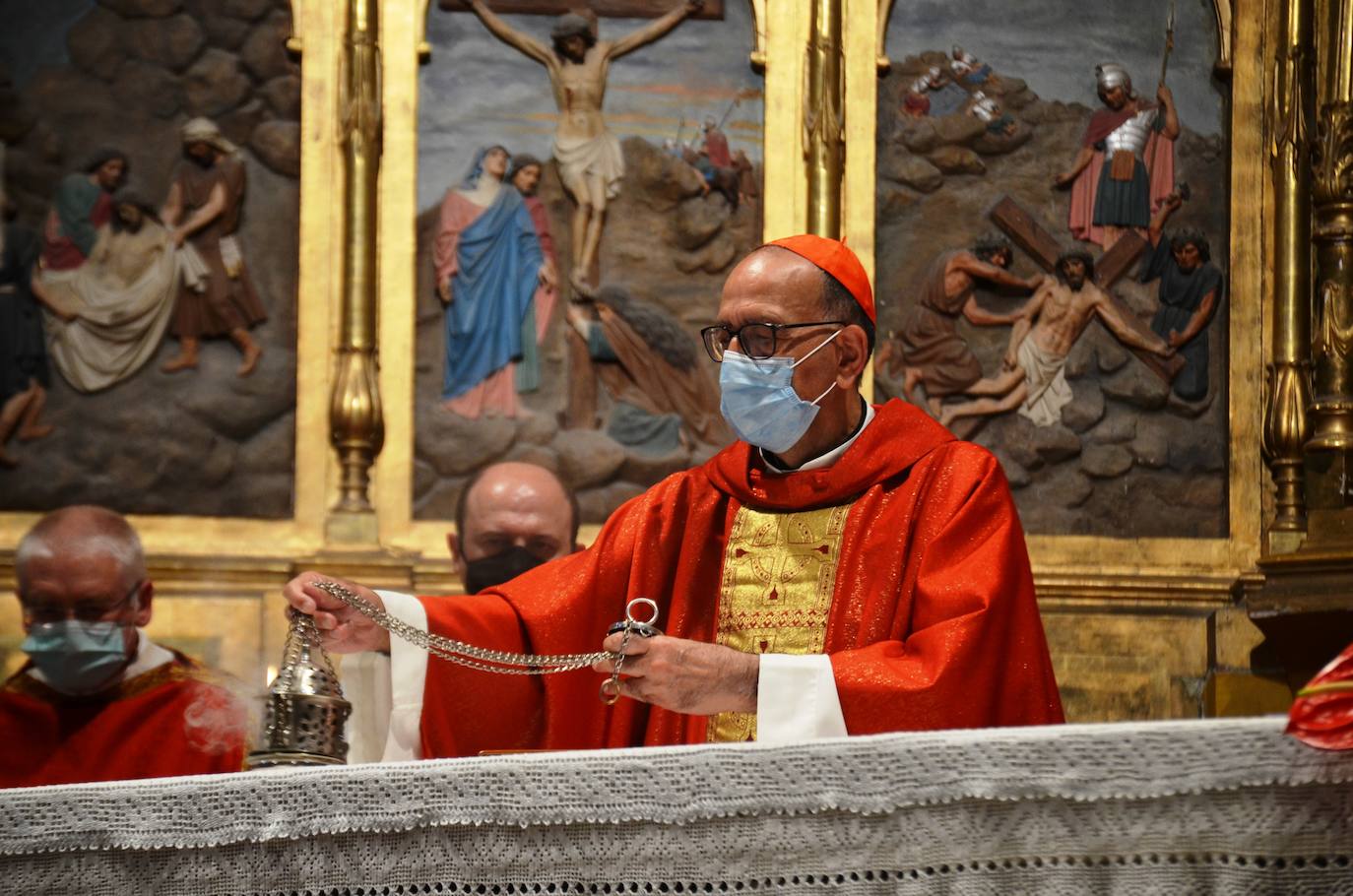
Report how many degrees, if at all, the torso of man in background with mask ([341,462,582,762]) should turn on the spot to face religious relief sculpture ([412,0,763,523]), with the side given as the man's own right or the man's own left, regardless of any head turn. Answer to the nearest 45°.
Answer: approximately 180°

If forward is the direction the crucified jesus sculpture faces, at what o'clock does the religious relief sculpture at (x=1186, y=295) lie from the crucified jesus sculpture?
The religious relief sculpture is roughly at 9 o'clock from the crucified jesus sculpture.

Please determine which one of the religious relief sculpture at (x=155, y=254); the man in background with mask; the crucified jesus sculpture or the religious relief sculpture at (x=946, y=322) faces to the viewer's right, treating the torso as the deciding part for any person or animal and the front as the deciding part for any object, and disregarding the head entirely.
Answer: the religious relief sculpture at (x=946, y=322)

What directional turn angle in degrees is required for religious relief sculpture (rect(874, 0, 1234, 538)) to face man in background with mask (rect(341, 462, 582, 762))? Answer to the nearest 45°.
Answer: approximately 45° to its right

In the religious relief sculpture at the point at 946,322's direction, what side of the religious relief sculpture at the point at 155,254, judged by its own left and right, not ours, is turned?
left

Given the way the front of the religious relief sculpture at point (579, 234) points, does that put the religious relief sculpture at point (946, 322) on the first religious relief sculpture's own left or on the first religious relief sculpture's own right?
on the first religious relief sculpture's own left

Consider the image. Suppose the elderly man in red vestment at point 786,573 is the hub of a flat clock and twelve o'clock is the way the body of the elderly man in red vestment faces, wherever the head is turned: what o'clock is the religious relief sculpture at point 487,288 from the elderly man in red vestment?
The religious relief sculpture is roughly at 4 o'clock from the elderly man in red vestment.

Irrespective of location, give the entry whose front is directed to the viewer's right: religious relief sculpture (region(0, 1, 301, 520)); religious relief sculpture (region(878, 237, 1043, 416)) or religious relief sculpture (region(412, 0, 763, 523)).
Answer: religious relief sculpture (region(878, 237, 1043, 416))

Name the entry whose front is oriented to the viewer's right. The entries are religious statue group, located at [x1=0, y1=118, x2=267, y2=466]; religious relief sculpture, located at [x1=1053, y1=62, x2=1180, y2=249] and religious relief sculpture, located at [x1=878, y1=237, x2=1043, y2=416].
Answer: religious relief sculpture, located at [x1=878, y1=237, x2=1043, y2=416]

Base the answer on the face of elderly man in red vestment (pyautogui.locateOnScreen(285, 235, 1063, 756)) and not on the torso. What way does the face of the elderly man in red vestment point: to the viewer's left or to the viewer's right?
to the viewer's left
